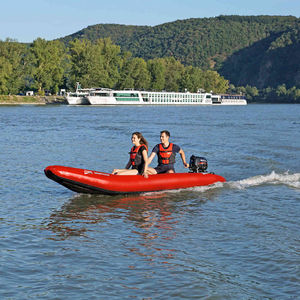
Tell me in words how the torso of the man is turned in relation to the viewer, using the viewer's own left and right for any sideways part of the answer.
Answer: facing the viewer and to the left of the viewer

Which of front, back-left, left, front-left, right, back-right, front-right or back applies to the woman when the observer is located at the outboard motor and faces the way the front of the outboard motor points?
front-left

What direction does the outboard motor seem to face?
to the viewer's left

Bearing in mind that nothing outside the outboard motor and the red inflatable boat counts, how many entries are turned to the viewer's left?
2

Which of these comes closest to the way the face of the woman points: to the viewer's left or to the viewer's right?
to the viewer's left

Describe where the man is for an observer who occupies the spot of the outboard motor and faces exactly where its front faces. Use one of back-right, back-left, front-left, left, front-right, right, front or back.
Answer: front-left

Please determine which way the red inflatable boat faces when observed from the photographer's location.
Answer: facing to the left of the viewer

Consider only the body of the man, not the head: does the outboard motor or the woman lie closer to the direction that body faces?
the woman
